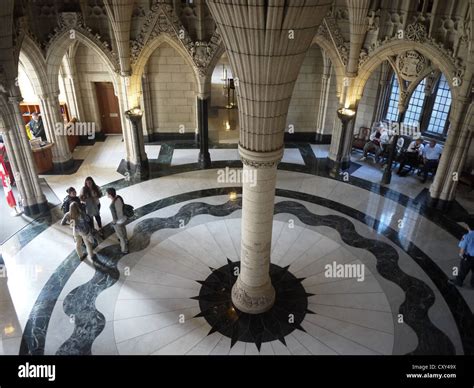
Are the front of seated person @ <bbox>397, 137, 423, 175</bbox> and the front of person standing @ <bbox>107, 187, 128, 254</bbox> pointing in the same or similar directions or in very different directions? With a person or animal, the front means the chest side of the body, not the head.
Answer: same or similar directions

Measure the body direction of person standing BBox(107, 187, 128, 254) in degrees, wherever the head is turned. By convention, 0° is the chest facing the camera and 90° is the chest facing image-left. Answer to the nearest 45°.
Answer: approximately 90°

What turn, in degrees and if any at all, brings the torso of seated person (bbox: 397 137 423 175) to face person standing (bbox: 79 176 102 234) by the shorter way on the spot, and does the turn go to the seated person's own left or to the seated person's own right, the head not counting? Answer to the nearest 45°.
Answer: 0° — they already face them

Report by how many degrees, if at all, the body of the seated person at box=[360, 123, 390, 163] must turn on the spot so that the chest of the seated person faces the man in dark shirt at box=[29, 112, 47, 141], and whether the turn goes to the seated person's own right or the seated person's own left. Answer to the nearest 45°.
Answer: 0° — they already face them

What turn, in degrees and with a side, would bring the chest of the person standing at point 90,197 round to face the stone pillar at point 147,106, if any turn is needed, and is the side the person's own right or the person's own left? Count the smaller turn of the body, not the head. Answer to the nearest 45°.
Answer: approximately 135° to the person's own left

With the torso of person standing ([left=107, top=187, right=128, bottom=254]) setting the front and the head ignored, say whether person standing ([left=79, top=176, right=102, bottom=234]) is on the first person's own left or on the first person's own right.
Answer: on the first person's own right

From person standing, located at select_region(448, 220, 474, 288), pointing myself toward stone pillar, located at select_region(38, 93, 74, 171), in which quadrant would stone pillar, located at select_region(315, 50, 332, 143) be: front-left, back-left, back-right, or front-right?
front-right

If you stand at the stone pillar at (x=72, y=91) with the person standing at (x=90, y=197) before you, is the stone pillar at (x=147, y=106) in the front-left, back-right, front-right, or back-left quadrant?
front-left

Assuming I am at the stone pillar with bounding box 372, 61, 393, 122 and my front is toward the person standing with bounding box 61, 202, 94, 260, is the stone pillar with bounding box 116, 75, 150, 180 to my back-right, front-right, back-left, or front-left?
front-right

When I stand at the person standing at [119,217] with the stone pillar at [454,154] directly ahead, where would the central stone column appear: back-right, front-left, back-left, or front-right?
front-right

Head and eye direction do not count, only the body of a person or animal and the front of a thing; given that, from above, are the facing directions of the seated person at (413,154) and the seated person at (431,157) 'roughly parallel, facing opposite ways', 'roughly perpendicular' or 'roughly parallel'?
roughly parallel

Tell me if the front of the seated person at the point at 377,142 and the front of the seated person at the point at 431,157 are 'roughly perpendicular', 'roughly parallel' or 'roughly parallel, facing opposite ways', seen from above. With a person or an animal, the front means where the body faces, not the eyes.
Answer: roughly parallel

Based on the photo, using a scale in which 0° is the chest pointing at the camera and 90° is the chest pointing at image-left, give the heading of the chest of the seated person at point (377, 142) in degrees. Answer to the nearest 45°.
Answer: approximately 45°
